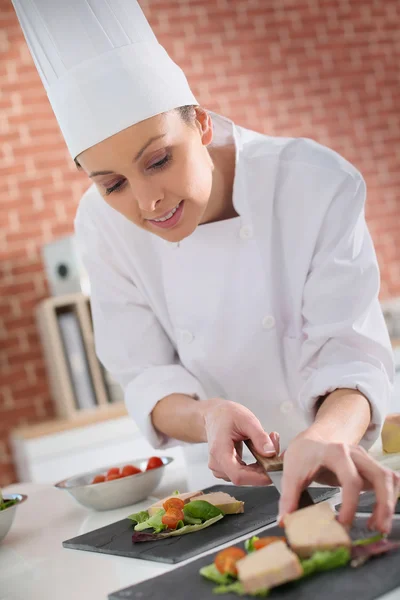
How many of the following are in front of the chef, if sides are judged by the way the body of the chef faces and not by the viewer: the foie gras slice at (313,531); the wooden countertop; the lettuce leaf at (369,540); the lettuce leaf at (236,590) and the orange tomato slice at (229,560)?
4

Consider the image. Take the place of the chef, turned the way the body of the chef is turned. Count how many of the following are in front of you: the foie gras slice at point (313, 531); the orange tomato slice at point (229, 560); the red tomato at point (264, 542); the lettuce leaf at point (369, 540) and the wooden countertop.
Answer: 4

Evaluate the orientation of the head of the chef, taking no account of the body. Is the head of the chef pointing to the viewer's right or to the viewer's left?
to the viewer's left

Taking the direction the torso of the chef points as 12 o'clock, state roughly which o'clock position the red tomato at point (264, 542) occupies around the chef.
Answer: The red tomato is roughly at 12 o'clock from the chef.

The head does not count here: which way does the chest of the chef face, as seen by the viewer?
toward the camera

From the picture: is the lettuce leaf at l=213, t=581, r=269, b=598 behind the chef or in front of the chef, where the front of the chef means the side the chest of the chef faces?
in front

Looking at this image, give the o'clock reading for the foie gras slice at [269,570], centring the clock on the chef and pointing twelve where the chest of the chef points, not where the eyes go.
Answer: The foie gras slice is roughly at 12 o'clock from the chef.

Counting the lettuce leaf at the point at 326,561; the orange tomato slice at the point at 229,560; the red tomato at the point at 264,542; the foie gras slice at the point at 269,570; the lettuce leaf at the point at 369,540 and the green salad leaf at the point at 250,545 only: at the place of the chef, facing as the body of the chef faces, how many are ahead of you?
6

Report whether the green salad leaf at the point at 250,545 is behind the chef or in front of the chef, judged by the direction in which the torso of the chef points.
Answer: in front

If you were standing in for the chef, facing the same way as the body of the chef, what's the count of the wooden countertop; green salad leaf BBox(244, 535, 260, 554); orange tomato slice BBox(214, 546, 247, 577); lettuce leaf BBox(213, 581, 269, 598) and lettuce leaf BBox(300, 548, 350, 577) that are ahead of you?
4

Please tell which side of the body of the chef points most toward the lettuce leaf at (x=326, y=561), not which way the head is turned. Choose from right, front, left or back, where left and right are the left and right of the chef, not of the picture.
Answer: front

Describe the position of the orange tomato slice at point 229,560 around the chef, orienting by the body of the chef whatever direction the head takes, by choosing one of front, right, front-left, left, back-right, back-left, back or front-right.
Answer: front
